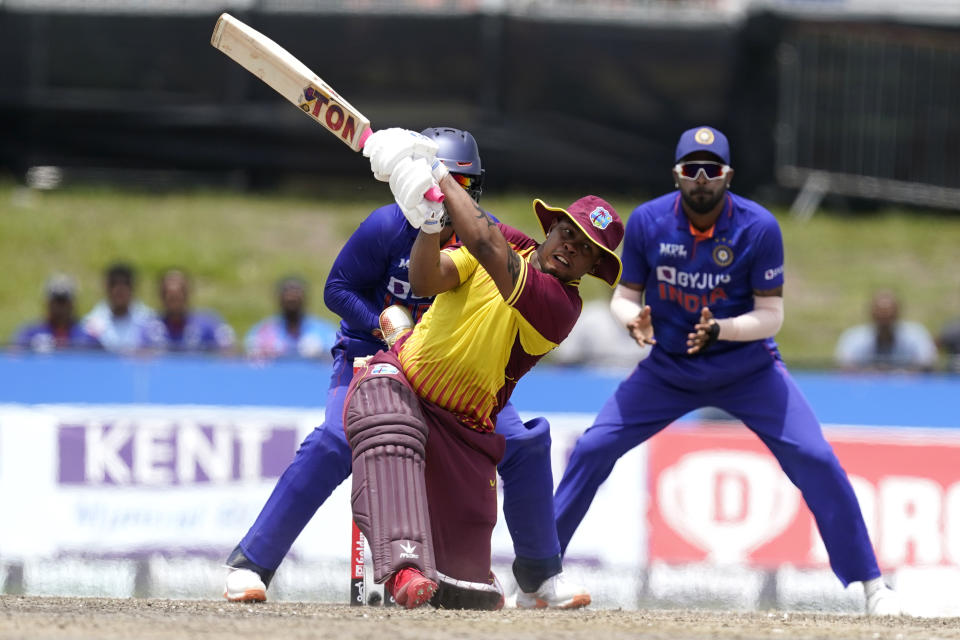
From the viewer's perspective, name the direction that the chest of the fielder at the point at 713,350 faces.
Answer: toward the camera

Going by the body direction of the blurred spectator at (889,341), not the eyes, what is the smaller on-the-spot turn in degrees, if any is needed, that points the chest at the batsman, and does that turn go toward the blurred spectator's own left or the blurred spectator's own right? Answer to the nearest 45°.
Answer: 0° — they already face them

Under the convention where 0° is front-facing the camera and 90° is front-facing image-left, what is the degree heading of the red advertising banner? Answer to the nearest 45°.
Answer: approximately 0°

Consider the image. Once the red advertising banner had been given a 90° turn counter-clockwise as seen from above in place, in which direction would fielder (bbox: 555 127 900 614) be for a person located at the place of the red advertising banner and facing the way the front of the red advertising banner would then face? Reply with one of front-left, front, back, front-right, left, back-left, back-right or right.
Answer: right

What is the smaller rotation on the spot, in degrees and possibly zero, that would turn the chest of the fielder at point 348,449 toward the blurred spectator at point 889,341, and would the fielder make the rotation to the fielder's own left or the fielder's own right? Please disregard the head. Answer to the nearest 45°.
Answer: approximately 90° to the fielder's own left

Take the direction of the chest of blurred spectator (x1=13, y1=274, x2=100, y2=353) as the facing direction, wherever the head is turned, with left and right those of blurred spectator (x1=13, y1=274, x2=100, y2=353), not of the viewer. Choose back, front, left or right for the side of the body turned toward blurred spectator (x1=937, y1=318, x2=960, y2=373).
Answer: left

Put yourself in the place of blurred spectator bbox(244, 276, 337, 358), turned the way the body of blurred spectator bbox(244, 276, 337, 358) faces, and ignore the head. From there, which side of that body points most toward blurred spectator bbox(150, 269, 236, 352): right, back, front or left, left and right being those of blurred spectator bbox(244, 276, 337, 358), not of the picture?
right

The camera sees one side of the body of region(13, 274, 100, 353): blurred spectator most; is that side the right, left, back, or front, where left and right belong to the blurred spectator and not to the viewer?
front

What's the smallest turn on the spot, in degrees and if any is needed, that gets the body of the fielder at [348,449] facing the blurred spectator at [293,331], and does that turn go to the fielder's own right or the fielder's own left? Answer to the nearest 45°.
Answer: approximately 135° to the fielder's own left
